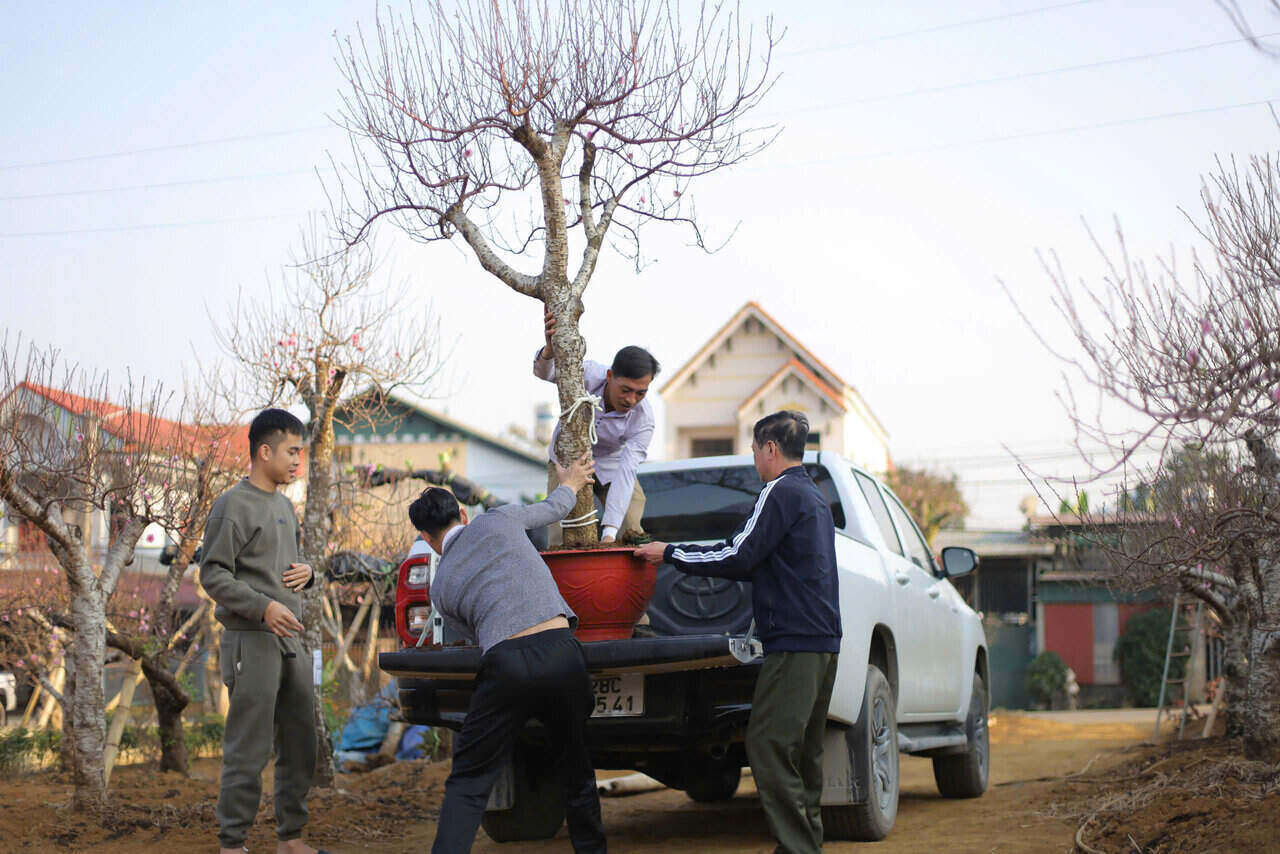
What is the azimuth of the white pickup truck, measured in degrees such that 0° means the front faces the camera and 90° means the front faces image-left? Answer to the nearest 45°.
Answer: approximately 225°

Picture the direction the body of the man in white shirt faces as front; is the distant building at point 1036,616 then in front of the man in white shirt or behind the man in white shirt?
behind

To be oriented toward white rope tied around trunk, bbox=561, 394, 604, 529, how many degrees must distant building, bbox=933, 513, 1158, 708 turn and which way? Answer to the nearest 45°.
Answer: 0° — it already faces it

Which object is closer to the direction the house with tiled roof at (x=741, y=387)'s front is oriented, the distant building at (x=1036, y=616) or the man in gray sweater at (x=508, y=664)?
the man in gray sweater

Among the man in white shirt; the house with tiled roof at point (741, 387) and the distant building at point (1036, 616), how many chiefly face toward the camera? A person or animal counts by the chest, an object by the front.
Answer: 3

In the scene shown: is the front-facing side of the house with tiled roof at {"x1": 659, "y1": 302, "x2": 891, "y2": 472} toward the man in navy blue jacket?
yes

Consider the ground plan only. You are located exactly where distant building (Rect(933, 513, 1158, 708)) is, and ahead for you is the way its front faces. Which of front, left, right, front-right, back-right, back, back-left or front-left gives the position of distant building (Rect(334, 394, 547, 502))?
right

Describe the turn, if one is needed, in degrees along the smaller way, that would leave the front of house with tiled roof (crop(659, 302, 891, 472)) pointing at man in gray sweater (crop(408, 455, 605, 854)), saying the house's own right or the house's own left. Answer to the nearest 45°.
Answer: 0° — it already faces them

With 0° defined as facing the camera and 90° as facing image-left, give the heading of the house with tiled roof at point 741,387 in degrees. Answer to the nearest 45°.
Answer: approximately 0°

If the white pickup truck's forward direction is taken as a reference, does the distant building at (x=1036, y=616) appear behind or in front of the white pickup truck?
in front

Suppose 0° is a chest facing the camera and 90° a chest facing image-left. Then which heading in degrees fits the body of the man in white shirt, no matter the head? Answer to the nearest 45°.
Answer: approximately 0°
